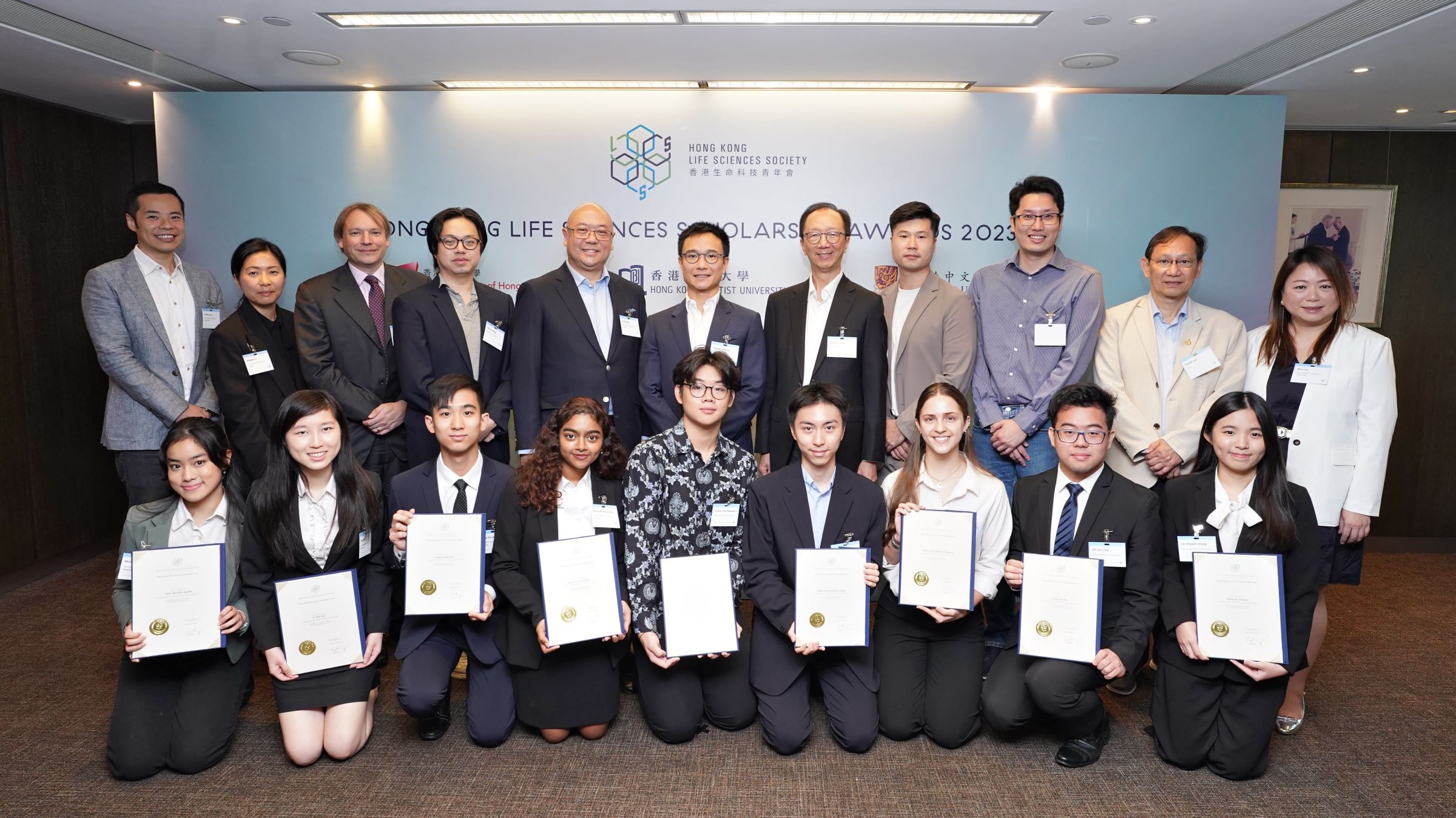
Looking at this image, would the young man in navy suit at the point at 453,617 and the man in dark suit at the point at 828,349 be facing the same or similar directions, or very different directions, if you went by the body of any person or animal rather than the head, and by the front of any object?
same or similar directions

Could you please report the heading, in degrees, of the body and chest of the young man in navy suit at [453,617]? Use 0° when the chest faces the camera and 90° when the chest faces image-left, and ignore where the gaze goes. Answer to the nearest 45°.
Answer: approximately 0°

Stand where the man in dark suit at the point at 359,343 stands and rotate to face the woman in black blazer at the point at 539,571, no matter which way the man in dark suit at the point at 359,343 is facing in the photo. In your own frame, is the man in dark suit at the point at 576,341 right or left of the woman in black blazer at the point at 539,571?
left

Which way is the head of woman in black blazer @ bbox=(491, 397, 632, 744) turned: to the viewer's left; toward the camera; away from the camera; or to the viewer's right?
toward the camera

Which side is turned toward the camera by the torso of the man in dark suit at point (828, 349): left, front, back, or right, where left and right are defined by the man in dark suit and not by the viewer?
front

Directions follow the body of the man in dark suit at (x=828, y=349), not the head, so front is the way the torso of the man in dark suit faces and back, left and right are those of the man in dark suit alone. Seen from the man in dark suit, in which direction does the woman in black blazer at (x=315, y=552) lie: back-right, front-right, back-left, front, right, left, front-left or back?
front-right

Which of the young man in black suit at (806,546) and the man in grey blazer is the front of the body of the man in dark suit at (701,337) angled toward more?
the young man in black suit

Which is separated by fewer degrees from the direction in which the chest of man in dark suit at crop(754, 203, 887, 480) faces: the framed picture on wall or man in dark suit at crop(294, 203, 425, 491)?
the man in dark suit

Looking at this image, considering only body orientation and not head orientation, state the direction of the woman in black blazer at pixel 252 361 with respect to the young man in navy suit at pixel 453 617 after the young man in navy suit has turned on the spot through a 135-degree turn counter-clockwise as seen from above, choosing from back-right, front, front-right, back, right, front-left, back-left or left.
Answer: left

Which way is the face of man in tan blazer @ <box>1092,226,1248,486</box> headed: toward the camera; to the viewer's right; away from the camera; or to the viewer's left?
toward the camera

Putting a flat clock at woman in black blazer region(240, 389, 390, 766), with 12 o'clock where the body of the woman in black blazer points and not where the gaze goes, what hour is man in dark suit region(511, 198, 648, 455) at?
The man in dark suit is roughly at 8 o'clock from the woman in black blazer.

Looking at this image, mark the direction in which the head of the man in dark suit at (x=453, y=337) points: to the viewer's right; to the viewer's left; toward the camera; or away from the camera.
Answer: toward the camera

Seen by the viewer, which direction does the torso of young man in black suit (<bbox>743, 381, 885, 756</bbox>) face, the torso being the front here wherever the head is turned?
toward the camera

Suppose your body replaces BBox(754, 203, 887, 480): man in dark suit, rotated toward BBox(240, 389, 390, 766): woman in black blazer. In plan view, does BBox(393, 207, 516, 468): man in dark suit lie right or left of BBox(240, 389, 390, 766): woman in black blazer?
right
